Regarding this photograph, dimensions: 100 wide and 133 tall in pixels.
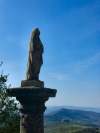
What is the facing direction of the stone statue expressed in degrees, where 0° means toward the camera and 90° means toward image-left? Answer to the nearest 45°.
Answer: approximately 270°
